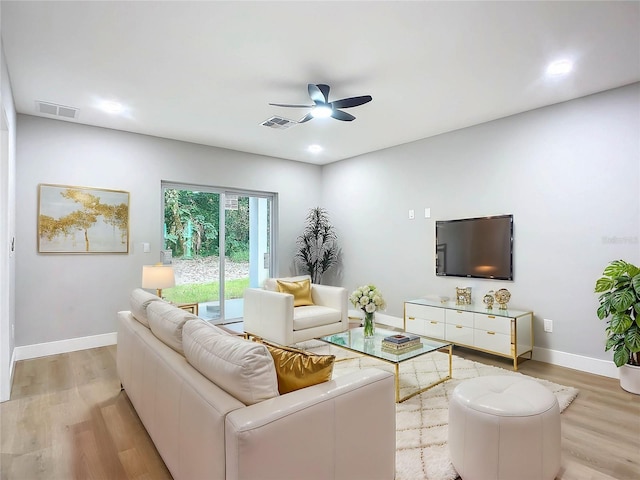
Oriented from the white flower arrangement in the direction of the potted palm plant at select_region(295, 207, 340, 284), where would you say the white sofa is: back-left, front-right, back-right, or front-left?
back-left

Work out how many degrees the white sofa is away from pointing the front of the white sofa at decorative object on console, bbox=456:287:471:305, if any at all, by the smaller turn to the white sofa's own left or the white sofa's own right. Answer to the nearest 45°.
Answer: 0° — it already faces it

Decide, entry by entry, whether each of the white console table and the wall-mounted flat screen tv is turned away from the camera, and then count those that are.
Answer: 0

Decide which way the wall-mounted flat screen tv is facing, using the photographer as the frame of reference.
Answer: facing the viewer and to the left of the viewer

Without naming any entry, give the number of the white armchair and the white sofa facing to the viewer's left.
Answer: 0

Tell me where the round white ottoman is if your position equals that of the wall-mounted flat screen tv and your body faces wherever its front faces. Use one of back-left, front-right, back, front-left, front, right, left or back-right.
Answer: front-left

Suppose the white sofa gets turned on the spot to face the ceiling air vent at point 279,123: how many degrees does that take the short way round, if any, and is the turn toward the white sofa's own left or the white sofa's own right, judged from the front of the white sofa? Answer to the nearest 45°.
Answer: approximately 45° to the white sofa's own left

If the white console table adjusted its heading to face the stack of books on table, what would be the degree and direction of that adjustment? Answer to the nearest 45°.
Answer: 0° — it already faces it

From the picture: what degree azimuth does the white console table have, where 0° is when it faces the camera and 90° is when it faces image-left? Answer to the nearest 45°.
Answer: approximately 45°

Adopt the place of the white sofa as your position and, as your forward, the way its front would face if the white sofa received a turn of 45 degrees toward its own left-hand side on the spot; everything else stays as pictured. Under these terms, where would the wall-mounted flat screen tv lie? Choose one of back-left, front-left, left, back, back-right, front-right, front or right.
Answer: front-right

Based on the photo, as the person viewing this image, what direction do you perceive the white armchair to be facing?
facing the viewer and to the right of the viewer

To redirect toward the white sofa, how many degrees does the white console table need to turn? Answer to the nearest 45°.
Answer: approximately 45° to its left

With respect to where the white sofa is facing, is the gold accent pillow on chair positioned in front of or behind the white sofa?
in front
